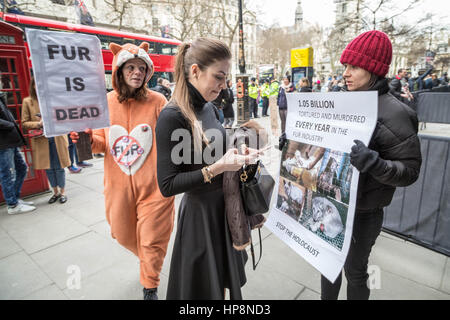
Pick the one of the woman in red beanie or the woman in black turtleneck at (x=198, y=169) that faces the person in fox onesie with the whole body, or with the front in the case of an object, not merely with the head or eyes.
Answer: the woman in red beanie

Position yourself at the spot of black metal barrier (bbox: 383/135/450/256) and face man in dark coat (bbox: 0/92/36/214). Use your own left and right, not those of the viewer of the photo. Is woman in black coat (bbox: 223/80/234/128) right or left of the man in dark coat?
right

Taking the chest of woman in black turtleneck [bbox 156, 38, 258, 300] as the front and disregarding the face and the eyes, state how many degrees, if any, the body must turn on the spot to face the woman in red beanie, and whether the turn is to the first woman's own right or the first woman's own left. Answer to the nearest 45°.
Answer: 0° — they already face them

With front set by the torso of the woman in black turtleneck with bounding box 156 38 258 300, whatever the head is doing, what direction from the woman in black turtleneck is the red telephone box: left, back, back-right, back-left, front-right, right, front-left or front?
back-left

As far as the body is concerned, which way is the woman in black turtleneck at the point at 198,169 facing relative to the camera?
to the viewer's right

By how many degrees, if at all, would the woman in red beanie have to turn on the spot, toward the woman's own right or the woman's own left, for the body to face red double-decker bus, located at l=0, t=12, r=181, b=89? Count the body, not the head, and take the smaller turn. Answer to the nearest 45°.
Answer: approximately 45° to the woman's own right

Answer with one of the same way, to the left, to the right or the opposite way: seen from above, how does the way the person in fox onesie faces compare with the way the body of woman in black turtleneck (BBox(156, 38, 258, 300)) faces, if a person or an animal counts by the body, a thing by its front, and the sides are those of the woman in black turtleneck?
to the right

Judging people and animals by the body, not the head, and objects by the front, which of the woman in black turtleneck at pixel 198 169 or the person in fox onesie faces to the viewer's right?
the woman in black turtleneck
